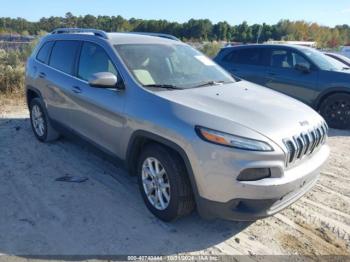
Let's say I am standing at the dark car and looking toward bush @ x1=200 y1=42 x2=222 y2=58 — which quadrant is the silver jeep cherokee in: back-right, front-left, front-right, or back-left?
back-left

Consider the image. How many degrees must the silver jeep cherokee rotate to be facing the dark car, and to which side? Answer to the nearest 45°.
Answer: approximately 90° to its left

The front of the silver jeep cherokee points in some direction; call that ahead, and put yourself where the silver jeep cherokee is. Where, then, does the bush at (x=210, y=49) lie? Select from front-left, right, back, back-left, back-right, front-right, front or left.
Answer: back-left

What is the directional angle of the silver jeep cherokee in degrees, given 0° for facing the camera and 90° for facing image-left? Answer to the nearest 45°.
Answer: approximately 315°

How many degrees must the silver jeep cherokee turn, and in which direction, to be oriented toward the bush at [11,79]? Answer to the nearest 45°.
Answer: approximately 180°
